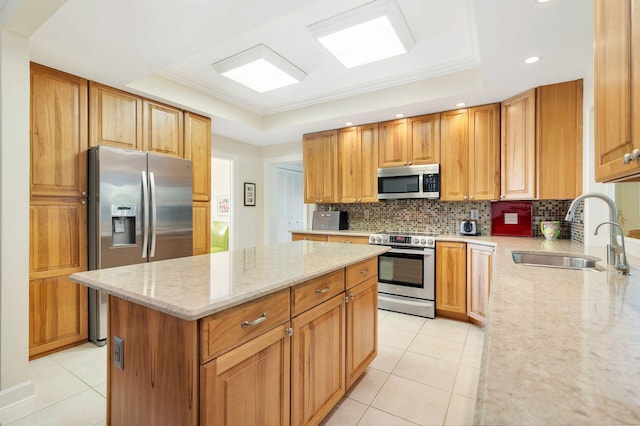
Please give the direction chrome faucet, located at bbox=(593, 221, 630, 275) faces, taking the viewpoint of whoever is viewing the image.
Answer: facing to the left of the viewer

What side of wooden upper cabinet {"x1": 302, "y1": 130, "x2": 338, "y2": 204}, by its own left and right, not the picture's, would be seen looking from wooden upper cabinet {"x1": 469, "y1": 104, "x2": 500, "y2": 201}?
left

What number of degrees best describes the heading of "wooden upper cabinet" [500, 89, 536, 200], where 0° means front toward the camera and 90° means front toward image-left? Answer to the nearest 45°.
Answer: approximately 45°

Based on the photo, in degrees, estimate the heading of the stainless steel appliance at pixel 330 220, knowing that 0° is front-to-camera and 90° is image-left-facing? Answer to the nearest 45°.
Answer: approximately 45°

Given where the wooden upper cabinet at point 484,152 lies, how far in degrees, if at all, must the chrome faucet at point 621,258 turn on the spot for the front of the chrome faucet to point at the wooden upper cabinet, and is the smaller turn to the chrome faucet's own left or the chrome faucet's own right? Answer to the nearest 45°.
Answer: approximately 45° to the chrome faucet's own right

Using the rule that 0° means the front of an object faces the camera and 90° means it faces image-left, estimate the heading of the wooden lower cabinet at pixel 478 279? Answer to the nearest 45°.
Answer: approximately 45°

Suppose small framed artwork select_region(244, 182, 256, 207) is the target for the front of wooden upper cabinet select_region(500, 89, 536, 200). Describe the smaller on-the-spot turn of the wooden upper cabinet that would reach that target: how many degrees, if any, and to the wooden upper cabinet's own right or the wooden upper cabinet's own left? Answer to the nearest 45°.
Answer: approximately 45° to the wooden upper cabinet's own right

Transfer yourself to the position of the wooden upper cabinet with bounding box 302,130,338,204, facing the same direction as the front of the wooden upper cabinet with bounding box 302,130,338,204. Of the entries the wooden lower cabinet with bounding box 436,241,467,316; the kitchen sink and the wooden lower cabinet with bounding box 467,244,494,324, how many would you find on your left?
3

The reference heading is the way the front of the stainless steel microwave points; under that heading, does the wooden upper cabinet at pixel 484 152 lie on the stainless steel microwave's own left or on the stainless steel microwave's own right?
on the stainless steel microwave's own left

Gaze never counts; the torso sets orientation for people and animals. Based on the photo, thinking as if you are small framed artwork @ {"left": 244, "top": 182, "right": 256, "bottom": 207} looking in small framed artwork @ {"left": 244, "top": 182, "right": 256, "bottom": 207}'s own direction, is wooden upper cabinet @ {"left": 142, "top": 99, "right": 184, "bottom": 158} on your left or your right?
on your right

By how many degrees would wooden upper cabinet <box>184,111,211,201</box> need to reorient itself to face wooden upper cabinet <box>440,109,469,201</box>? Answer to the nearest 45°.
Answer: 0° — it already faces it

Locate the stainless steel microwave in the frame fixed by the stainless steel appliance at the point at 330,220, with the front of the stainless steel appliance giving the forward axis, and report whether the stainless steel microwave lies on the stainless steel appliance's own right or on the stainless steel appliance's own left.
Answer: on the stainless steel appliance's own left
